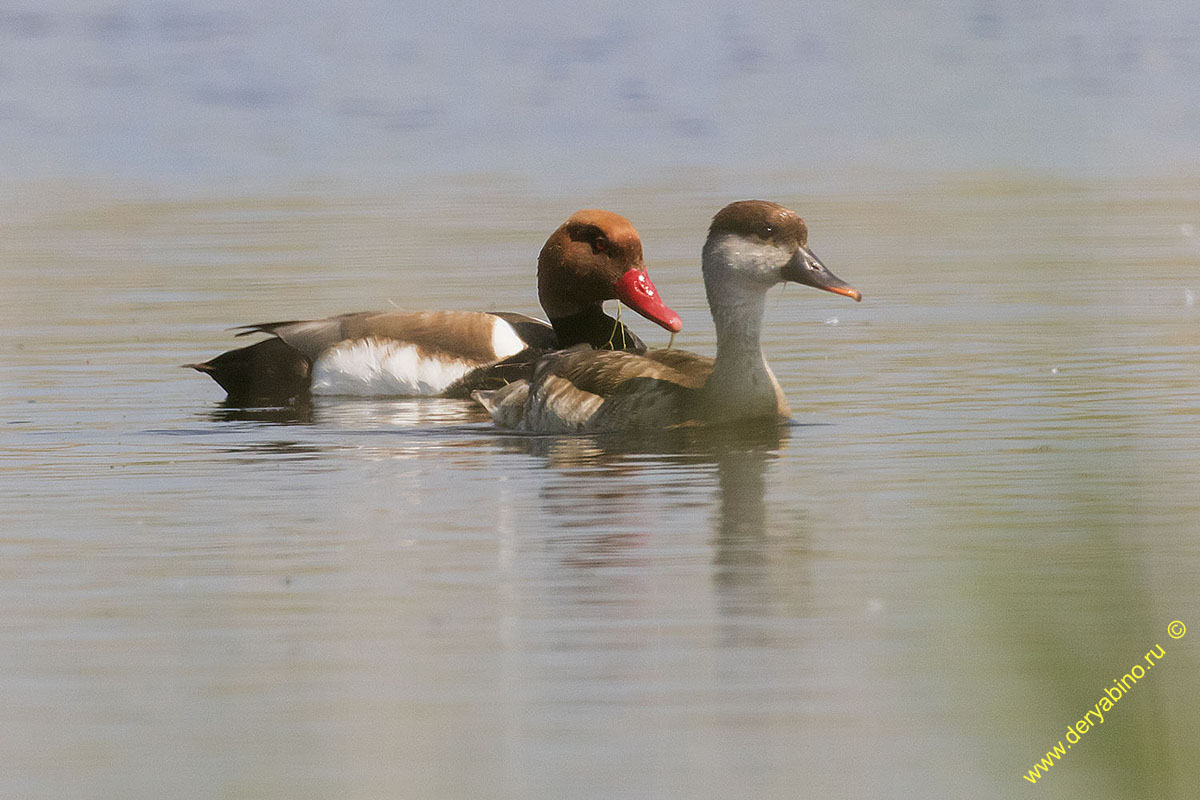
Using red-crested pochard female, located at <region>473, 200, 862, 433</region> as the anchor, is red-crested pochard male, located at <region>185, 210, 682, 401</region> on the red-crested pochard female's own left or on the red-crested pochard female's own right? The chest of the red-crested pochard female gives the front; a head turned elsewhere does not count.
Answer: on the red-crested pochard female's own left

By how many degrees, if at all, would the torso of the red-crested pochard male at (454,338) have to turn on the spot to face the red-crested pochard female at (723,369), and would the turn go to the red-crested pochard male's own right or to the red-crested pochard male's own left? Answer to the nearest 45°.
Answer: approximately 45° to the red-crested pochard male's own right

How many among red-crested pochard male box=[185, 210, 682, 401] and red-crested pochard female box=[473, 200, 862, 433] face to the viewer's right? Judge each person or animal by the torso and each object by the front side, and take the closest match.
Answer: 2

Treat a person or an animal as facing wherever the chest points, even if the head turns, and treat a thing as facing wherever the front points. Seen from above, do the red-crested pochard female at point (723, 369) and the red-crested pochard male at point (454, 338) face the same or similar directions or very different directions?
same or similar directions

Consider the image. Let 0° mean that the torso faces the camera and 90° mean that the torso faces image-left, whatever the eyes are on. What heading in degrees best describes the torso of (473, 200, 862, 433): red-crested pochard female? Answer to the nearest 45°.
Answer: approximately 270°

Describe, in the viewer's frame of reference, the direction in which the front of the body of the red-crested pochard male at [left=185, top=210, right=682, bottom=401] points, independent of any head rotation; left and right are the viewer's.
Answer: facing to the right of the viewer
